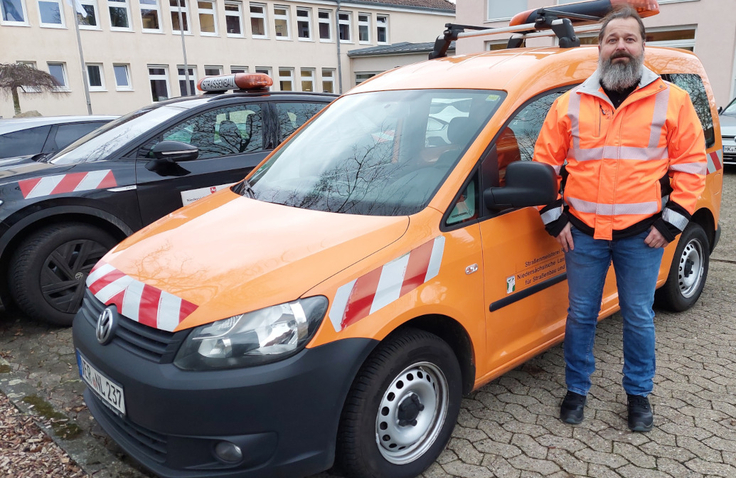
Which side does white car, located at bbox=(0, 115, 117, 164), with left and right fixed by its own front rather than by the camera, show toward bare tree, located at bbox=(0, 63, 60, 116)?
right

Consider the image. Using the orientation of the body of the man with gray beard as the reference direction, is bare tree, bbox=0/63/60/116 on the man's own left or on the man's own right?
on the man's own right

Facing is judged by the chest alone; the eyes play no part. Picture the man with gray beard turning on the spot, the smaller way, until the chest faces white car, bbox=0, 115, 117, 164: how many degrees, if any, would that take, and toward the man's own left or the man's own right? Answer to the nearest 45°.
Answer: approximately 90° to the man's own right

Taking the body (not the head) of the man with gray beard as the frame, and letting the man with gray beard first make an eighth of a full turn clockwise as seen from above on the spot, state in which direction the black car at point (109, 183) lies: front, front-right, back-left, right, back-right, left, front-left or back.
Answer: front-right

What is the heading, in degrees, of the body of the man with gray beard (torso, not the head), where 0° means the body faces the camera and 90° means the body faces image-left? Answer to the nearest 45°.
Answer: approximately 0°

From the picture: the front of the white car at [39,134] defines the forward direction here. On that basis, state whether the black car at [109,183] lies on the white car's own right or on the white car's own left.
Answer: on the white car's own left

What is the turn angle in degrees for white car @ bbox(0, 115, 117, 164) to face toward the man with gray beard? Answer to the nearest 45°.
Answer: approximately 90° to its left

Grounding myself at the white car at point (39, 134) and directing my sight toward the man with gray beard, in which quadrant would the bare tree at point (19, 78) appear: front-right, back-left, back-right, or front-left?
back-left

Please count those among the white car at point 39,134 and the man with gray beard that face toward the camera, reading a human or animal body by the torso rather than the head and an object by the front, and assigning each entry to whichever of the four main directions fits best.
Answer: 1

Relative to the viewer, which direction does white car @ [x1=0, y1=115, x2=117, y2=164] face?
to the viewer's left
